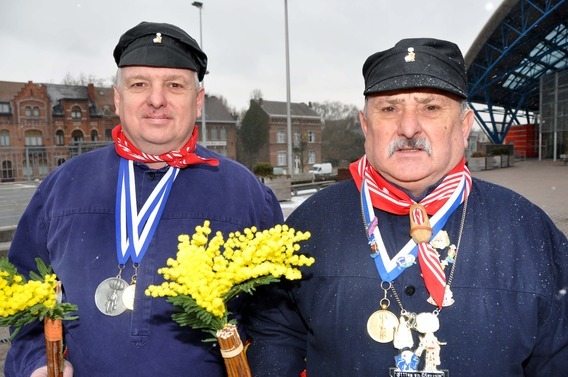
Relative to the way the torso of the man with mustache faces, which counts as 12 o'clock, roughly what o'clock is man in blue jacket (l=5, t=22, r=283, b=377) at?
The man in blue jacket is roughly at 3 o'clock from the man with mustache.

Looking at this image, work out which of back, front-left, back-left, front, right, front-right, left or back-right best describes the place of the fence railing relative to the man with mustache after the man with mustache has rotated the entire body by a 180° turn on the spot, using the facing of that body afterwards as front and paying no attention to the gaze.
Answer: front-left

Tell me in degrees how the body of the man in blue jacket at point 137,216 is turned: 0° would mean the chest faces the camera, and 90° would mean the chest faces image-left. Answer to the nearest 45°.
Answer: approximately 0°

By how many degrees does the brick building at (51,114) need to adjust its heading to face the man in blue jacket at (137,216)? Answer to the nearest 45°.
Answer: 0° — it already faces them

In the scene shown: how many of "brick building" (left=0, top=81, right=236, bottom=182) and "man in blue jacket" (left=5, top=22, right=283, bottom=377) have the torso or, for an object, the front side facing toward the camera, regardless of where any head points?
2

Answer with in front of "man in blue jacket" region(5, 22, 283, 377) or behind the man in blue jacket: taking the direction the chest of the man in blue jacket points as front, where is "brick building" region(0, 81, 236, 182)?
behind
